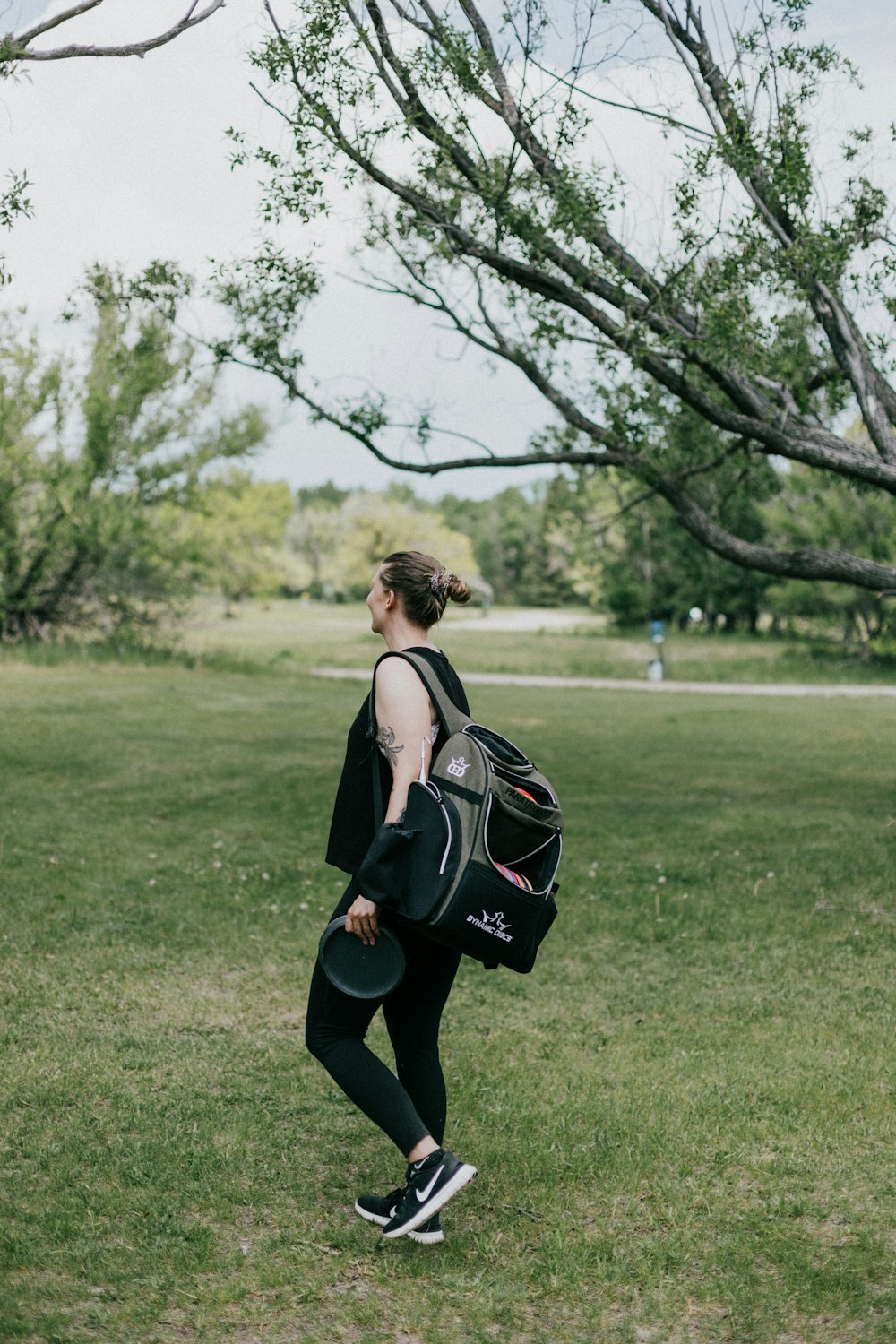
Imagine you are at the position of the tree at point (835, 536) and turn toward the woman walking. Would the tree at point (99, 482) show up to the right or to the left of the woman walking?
right

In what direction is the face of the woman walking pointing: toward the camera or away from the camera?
away from the camera

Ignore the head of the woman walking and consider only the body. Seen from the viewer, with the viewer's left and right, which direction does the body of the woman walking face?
facing to the left of the viewer

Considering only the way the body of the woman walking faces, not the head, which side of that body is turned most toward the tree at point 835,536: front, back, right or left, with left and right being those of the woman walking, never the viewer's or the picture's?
right

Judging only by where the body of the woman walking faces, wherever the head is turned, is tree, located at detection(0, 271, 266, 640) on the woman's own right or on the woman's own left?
on the woman's own right
